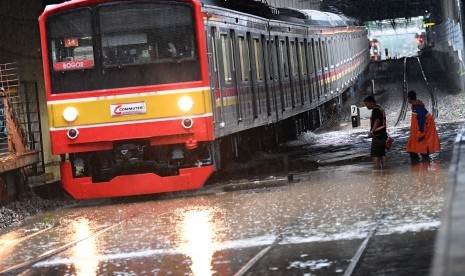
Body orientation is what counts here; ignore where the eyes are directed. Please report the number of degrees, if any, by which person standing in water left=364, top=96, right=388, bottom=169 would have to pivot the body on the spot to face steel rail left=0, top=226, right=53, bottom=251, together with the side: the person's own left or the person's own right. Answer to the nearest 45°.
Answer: approximately 45° to the person's own left

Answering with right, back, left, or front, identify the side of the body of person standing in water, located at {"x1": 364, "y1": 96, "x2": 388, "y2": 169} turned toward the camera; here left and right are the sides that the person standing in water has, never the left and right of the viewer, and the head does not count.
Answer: left

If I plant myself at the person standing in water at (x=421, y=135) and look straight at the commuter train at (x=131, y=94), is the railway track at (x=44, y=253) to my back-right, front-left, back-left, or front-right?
front-left

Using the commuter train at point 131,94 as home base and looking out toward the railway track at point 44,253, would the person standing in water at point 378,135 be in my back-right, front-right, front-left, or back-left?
back-left

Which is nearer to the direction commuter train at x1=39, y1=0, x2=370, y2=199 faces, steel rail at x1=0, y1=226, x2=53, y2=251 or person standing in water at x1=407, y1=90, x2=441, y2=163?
the steel rail

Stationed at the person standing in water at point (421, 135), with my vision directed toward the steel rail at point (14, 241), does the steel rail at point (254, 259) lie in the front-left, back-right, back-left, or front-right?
front-left

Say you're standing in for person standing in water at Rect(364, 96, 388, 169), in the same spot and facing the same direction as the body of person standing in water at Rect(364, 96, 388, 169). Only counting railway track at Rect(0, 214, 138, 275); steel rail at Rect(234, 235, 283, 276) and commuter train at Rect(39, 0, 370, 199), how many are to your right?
0

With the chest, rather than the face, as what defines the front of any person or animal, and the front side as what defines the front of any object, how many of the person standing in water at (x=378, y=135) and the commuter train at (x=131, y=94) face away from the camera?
0

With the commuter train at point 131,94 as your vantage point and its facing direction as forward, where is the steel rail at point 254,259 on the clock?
The steel rail is roughly at 10 o'clock from the commuter train.

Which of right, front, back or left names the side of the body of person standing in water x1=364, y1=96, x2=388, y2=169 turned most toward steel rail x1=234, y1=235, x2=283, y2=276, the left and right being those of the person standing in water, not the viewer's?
left

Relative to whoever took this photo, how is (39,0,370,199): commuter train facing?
facing the viewer and to the left of the viewer

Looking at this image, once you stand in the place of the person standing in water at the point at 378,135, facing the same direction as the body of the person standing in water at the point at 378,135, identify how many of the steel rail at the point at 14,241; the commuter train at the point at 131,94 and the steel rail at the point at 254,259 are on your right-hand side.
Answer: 0

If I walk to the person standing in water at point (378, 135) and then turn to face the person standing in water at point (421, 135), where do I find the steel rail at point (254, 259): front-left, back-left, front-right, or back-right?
back-right

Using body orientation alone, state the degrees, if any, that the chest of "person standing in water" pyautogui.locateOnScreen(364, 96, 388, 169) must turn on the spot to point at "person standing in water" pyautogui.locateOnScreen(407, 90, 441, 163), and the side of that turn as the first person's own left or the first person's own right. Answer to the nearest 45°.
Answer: approximately 135° to the first person's own right

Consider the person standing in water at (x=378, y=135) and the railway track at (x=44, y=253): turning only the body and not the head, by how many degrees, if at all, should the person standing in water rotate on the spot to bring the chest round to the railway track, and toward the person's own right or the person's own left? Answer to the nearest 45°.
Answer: approximately 45° to the person's own left
